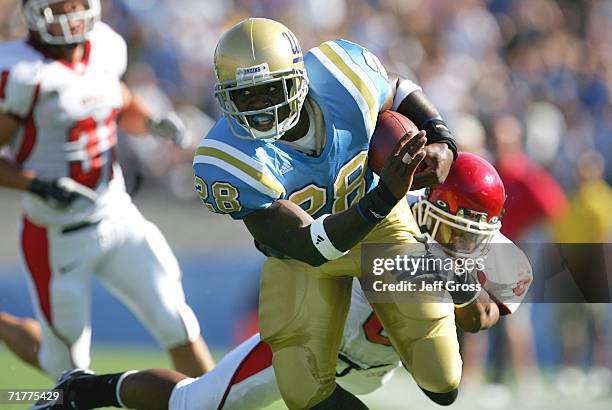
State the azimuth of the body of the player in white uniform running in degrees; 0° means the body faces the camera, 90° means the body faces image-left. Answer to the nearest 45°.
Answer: approximately 315°

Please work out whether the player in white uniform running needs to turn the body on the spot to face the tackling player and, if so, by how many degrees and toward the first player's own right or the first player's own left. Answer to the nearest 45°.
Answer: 0° — they already face them

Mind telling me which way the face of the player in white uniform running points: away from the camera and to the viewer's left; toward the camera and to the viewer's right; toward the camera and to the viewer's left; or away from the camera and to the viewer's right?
toward the camera and to the viewer's right
